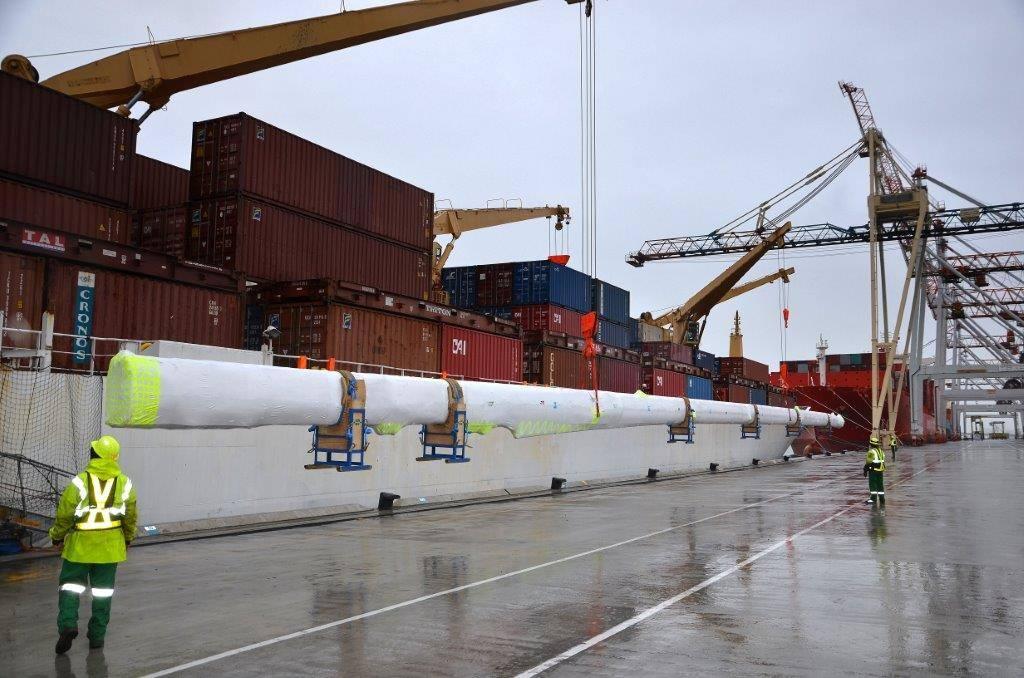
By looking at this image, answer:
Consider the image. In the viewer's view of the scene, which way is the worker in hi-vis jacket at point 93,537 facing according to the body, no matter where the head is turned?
away from the camera

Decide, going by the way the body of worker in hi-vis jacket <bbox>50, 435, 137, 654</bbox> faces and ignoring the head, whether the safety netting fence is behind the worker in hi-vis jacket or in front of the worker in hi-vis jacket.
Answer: in front

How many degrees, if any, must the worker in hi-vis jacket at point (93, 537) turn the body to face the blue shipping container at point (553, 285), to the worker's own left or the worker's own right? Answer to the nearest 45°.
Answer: approximately 45° to the worker's own right

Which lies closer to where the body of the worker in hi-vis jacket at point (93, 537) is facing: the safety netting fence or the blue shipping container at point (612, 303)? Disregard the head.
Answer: the safety netting fence

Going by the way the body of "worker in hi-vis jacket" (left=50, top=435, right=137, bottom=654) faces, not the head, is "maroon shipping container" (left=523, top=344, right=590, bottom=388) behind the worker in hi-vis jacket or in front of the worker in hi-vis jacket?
in front

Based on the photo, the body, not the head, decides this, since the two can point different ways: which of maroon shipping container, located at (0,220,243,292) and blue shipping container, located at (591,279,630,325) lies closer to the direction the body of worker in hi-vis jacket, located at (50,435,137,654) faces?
the maroon shipping container

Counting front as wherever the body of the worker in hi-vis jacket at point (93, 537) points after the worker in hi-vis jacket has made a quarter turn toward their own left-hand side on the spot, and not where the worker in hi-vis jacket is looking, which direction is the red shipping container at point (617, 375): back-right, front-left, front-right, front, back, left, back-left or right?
back-right

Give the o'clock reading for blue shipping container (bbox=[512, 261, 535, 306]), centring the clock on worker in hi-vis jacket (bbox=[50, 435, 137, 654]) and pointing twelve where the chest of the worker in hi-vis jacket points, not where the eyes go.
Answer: The blue shipping container is roughly at 1 o'clock from the worker in hi-vis jacket.

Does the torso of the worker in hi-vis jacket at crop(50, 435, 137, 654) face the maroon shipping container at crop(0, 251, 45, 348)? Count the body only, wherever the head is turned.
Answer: yes

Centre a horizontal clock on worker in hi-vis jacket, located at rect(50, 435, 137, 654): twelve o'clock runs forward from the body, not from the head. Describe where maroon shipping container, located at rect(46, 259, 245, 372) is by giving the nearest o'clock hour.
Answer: The maroon shipping container is roughly at 12 o'clock from the worker in hi-vis jacket.

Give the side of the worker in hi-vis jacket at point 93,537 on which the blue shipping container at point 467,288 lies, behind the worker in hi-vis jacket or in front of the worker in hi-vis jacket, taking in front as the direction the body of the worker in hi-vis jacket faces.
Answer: in front

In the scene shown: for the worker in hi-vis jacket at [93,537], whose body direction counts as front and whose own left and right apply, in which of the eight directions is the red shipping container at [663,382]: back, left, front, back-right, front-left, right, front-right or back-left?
front-right

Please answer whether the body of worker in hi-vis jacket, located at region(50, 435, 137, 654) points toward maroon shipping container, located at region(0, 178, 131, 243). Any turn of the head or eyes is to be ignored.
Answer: yes

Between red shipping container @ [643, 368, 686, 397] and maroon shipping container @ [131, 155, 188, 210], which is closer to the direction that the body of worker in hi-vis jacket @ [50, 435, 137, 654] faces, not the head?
the maroon shipping container

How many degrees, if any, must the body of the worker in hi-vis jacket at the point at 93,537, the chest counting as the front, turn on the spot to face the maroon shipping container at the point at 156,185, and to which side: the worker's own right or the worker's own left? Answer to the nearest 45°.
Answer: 0° — they already face it

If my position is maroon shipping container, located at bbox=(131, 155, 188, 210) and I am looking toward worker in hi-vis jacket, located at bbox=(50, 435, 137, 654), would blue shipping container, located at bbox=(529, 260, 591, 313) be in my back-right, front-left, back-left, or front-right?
back-left
